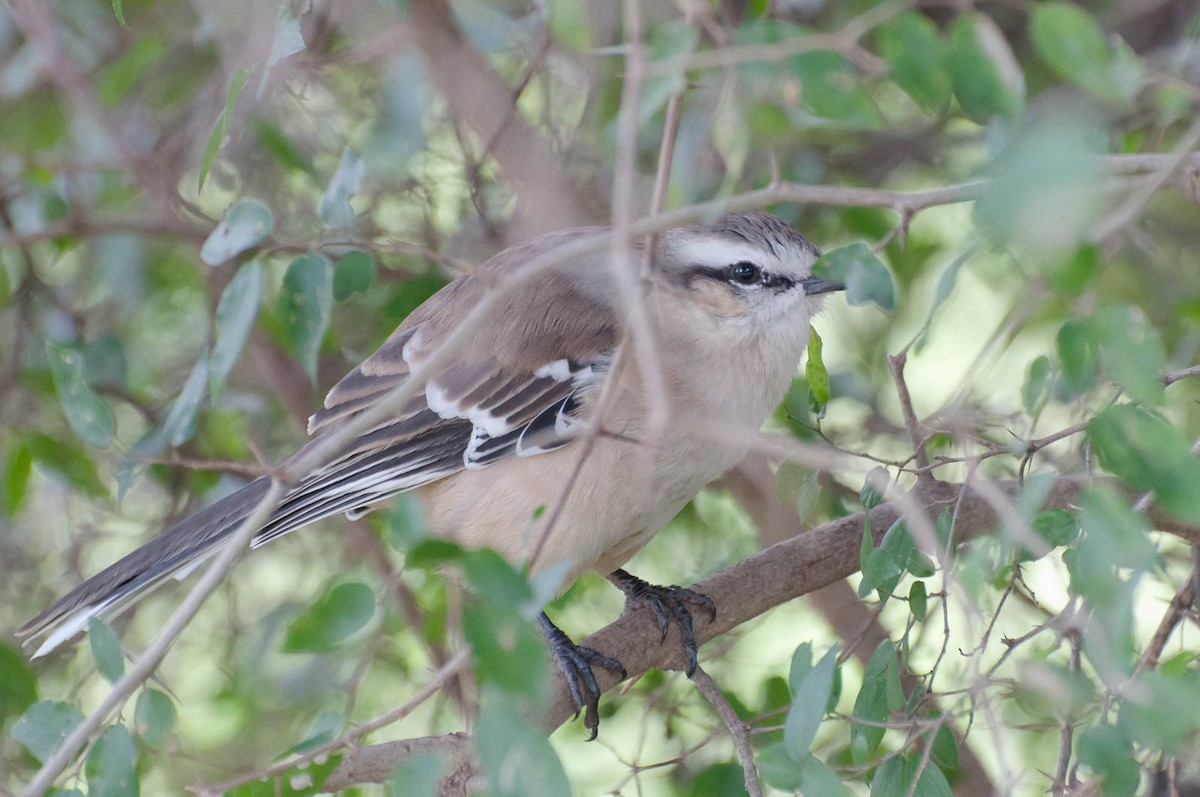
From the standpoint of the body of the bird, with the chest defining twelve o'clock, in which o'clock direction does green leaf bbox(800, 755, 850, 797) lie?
The green leaf is roughly at 1 o'clock from the bird.

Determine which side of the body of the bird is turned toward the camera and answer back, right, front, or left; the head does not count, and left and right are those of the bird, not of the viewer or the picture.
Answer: right

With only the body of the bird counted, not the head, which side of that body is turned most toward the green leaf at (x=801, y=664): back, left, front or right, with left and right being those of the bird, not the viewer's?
front

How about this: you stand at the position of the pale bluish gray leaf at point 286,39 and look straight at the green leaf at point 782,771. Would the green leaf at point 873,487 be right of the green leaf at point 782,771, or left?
left
